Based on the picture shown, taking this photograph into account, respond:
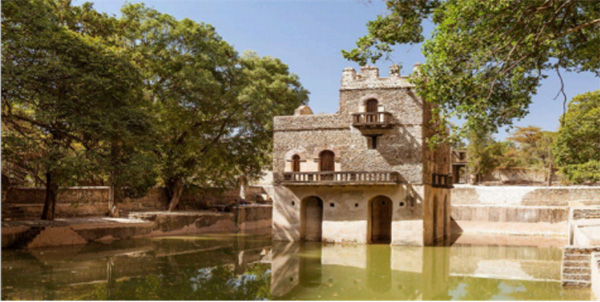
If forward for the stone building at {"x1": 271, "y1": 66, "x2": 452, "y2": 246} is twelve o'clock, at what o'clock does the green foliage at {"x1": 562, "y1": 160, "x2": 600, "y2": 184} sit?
The green foliage is roughly at 8 o'clock from the stone building.

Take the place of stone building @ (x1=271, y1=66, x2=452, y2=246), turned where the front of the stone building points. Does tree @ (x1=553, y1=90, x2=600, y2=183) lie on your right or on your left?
on your left

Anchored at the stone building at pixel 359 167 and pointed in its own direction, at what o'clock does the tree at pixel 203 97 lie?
The tree is roughly at 4 o'clock from the stone building.

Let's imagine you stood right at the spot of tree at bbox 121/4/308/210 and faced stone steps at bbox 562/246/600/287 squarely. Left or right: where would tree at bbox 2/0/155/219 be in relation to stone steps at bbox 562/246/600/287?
right

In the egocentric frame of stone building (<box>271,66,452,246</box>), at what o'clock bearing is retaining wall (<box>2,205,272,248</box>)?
The retaining wall is roughly at 3 o'clock from the stone building.

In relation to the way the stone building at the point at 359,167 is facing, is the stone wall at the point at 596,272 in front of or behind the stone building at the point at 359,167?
in front

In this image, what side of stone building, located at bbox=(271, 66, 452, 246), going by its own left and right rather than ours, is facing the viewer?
front

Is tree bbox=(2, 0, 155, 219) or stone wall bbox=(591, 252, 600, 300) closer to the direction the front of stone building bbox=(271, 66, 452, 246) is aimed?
the stone wall

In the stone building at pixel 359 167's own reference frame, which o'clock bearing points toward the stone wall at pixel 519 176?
The stone wall is roughly at 7 o'clock from the stone building.

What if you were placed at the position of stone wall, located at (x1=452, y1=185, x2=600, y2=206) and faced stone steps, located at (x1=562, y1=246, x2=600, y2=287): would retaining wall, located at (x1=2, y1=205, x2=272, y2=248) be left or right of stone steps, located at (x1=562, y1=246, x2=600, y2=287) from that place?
right

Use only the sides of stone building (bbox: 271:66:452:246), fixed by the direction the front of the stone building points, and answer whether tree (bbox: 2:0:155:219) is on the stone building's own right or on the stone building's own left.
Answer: on the stone building's own right

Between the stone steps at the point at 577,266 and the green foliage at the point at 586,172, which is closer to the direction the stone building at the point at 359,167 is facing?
the stone steps
